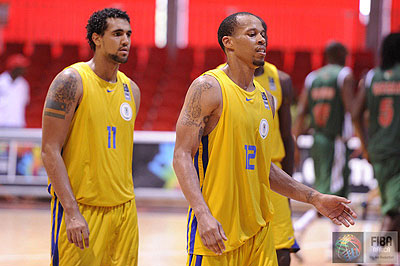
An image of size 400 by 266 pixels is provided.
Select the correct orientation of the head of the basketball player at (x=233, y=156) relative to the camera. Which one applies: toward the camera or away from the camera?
toward the camera

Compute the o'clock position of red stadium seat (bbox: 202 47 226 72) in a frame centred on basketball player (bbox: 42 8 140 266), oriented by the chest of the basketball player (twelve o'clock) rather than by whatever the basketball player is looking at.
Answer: The red stadium seat is roughly at 8 o'clock from the basketball player.

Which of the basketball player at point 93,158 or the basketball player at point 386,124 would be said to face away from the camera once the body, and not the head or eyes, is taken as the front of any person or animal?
the basketball player at point 386,124

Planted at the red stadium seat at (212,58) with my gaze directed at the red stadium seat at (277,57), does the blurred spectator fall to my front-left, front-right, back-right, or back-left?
back-right

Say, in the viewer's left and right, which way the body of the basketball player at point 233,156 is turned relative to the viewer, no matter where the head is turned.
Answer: facing the viewer and to the right of the viewer

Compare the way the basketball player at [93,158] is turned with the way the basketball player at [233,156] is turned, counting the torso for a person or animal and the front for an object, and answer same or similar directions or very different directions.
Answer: same or similar directions

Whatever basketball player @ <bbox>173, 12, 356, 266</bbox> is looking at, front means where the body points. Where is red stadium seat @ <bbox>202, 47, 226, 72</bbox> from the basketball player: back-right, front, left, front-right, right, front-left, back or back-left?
back-left

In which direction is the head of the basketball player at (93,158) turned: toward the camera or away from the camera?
toward the camera

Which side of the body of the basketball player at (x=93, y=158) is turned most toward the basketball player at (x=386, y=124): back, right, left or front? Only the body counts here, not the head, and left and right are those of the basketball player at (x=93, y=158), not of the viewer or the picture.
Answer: left

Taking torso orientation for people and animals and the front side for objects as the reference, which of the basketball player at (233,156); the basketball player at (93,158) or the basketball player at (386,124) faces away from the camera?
the basketball player at (386,124)

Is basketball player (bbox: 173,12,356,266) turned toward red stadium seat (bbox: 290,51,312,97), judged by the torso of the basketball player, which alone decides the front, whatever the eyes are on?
no

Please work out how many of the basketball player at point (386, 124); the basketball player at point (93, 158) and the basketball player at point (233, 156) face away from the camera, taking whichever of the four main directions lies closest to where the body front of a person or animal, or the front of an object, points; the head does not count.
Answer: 1

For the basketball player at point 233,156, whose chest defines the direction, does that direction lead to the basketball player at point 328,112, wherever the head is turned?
no
